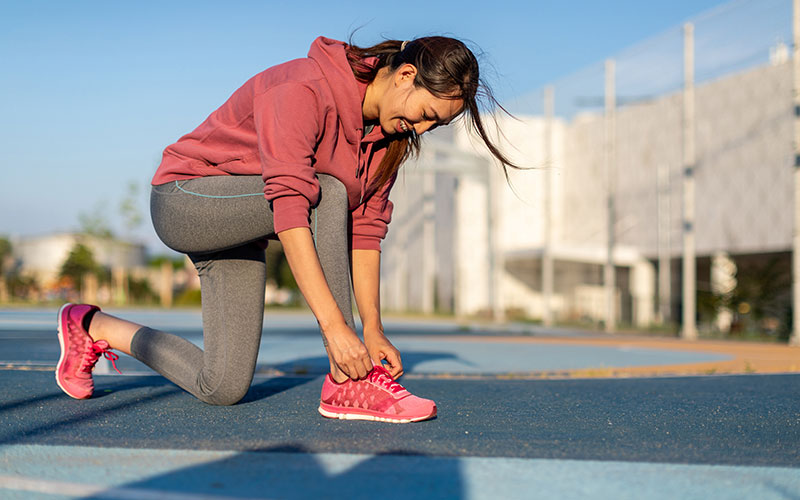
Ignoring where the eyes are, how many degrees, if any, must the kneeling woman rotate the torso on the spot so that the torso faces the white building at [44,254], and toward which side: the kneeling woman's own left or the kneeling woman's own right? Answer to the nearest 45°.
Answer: approximately 90° to the kneeling woman's own left

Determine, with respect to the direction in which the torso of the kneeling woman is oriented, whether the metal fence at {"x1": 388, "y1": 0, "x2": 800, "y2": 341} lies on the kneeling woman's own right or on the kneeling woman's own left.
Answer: on the kneeling woman's own left

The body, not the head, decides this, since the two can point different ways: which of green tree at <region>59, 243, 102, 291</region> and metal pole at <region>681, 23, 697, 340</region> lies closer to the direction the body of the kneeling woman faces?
the metal pole

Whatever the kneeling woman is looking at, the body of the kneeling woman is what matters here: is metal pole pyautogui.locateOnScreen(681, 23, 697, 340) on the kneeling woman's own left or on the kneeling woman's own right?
on the kneeling woman's own left

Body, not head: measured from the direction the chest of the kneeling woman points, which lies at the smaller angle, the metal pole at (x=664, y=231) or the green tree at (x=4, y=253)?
the metal pole

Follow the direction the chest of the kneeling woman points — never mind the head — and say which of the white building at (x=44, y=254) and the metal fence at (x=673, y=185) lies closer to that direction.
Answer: the metal fence

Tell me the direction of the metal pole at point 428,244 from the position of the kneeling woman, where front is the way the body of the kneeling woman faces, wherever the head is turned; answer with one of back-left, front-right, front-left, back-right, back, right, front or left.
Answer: left

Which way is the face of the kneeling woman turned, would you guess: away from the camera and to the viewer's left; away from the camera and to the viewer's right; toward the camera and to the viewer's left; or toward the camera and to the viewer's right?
toward the camera and to the viewer's right

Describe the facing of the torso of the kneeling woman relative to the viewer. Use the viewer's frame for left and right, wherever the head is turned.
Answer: facing to the right of the viewer

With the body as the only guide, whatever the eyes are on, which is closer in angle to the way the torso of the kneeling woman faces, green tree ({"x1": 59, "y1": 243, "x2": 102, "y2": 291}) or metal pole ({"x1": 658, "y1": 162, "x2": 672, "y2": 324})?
the metal pole

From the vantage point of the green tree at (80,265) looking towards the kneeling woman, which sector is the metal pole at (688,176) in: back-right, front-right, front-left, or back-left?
front-left
